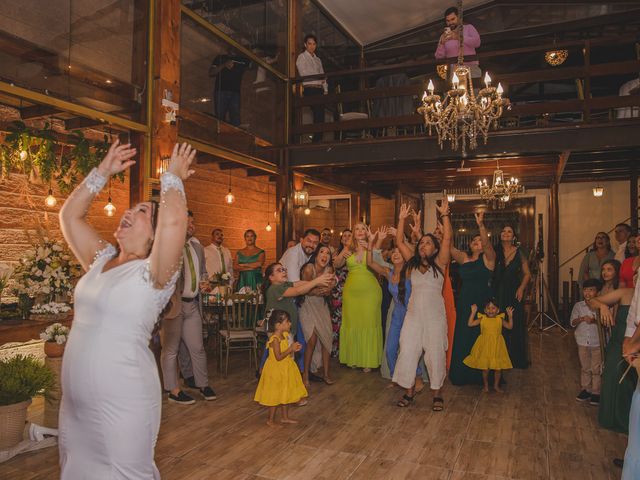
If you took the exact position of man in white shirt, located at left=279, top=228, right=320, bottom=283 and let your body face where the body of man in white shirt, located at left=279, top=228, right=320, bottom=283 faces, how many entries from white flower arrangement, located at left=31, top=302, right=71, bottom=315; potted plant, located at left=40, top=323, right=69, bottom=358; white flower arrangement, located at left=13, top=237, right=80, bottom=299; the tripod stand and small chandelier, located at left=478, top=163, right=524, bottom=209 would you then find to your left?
2

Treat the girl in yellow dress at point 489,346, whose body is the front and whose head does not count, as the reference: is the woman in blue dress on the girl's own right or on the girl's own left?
on the girl's own right

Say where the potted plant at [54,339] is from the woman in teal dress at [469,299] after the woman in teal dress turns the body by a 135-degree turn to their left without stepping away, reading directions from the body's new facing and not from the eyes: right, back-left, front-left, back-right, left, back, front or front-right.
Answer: back

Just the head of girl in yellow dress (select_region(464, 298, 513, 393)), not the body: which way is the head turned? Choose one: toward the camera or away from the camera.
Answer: toward the camera

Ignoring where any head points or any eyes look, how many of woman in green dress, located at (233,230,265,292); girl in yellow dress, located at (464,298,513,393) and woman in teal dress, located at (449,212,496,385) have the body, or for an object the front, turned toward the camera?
3

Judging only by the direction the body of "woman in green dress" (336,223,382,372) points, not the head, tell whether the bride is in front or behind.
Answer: in front

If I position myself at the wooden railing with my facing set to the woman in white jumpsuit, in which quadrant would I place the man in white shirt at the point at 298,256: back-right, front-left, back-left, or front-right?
front-right

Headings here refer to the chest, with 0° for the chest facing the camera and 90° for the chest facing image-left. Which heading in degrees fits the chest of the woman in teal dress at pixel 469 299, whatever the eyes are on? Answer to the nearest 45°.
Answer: approximately 0°

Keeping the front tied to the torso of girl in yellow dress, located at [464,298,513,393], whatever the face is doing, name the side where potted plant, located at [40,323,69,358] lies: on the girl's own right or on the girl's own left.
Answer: on the girl's own right

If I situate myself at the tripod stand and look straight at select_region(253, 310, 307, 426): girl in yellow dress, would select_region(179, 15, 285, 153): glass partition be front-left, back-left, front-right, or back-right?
front-right

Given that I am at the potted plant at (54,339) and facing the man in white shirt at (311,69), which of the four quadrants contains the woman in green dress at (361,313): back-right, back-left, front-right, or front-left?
front-right

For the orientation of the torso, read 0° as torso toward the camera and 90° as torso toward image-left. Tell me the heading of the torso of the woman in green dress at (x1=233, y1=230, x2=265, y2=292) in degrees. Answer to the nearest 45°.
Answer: approximately 0°

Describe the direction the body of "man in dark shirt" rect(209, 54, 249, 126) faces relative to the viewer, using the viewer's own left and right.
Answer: facing the viewer

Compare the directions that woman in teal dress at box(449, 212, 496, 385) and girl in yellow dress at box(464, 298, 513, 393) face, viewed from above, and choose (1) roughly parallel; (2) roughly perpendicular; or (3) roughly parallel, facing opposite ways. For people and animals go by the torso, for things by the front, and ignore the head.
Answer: roughly parallel

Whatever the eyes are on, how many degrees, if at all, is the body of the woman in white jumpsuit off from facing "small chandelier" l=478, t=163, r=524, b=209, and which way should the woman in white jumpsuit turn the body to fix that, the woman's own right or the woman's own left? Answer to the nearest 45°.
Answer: approximately 180°

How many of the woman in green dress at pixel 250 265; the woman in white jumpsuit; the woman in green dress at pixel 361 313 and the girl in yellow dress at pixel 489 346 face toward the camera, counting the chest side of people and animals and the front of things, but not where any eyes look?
4
